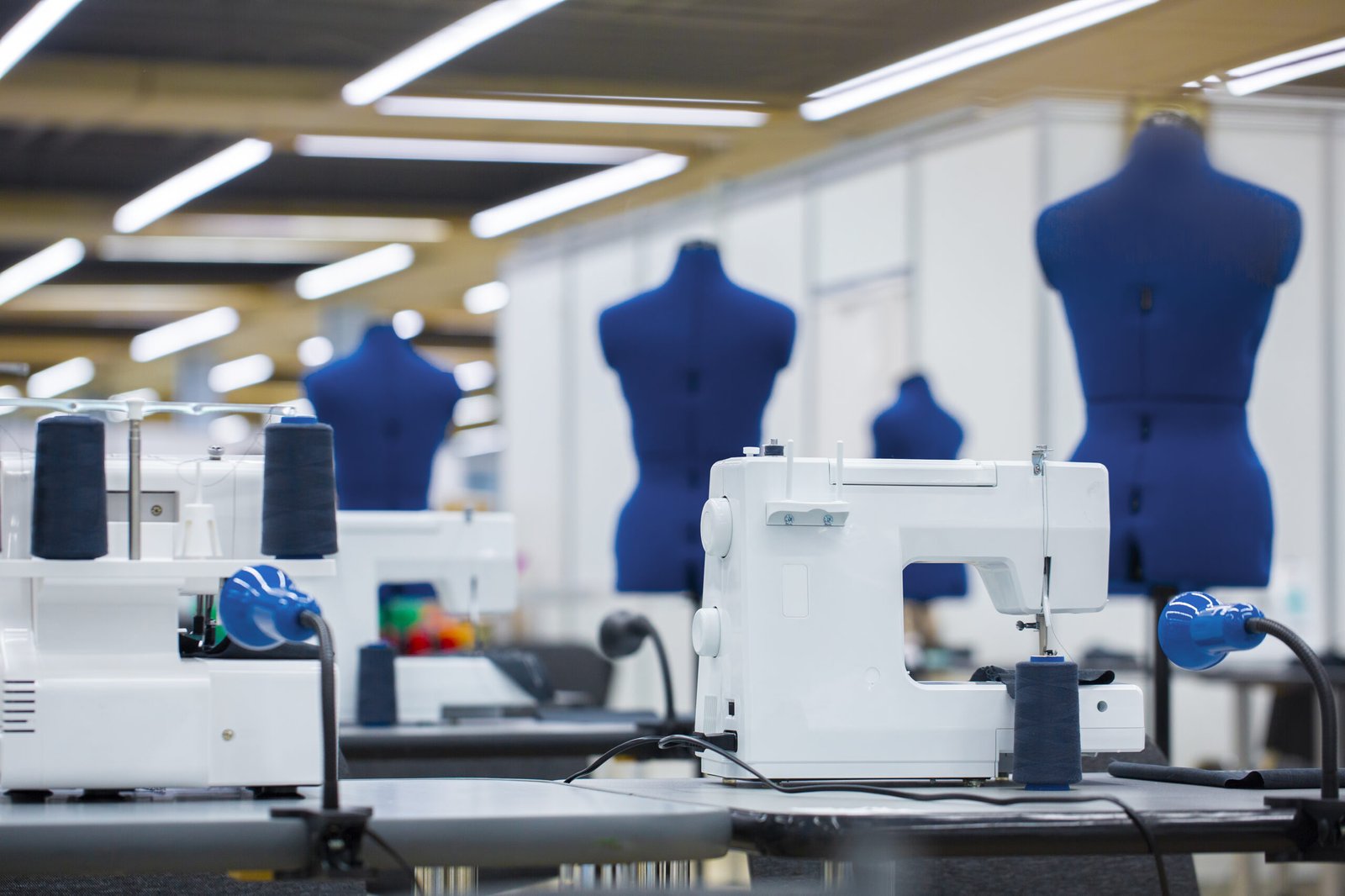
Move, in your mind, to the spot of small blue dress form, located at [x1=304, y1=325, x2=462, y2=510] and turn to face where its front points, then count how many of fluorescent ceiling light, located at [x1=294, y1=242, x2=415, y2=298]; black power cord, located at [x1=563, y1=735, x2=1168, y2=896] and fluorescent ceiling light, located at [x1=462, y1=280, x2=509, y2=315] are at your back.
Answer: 1

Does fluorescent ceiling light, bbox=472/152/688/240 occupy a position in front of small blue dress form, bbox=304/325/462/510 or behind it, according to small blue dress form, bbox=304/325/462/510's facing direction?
in front

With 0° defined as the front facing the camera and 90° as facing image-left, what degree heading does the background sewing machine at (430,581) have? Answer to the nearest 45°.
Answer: approximately 180°

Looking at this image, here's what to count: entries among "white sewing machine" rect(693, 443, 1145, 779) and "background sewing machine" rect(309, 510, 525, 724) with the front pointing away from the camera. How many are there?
2

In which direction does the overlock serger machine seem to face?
away from the camera

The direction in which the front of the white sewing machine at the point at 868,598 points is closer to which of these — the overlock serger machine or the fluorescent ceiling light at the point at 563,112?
the fluorescent ceiling light
